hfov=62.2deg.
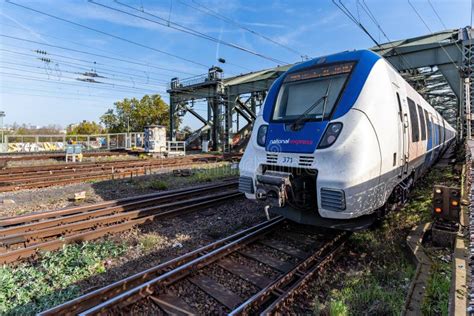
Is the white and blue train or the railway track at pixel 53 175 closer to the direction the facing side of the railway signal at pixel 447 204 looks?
the railway track

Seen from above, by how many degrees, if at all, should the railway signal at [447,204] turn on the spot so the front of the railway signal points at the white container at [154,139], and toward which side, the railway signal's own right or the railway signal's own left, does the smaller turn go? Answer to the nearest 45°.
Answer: approximately 135° to the railway signal's own right

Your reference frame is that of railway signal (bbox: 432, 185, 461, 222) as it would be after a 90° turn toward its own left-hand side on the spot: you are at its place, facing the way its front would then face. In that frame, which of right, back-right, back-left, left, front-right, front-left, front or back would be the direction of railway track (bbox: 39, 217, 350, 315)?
back-right

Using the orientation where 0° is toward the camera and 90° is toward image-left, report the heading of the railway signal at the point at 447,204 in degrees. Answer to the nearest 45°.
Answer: approximately 0°

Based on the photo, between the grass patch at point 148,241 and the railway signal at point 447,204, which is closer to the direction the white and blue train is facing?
the grass patch

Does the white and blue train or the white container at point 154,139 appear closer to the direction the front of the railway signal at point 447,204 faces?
the white and blue train

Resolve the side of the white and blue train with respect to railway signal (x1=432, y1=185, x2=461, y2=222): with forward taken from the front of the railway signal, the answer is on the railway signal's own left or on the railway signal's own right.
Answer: on the railway signal's own right

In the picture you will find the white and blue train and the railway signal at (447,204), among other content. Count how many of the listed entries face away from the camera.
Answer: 0

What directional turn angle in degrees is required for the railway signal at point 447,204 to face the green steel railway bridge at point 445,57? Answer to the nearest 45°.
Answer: approximately 180°

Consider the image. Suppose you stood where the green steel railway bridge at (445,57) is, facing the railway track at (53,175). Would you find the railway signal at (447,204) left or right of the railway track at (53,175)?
left

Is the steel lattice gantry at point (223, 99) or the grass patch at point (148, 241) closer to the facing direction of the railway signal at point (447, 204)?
the grass patch
